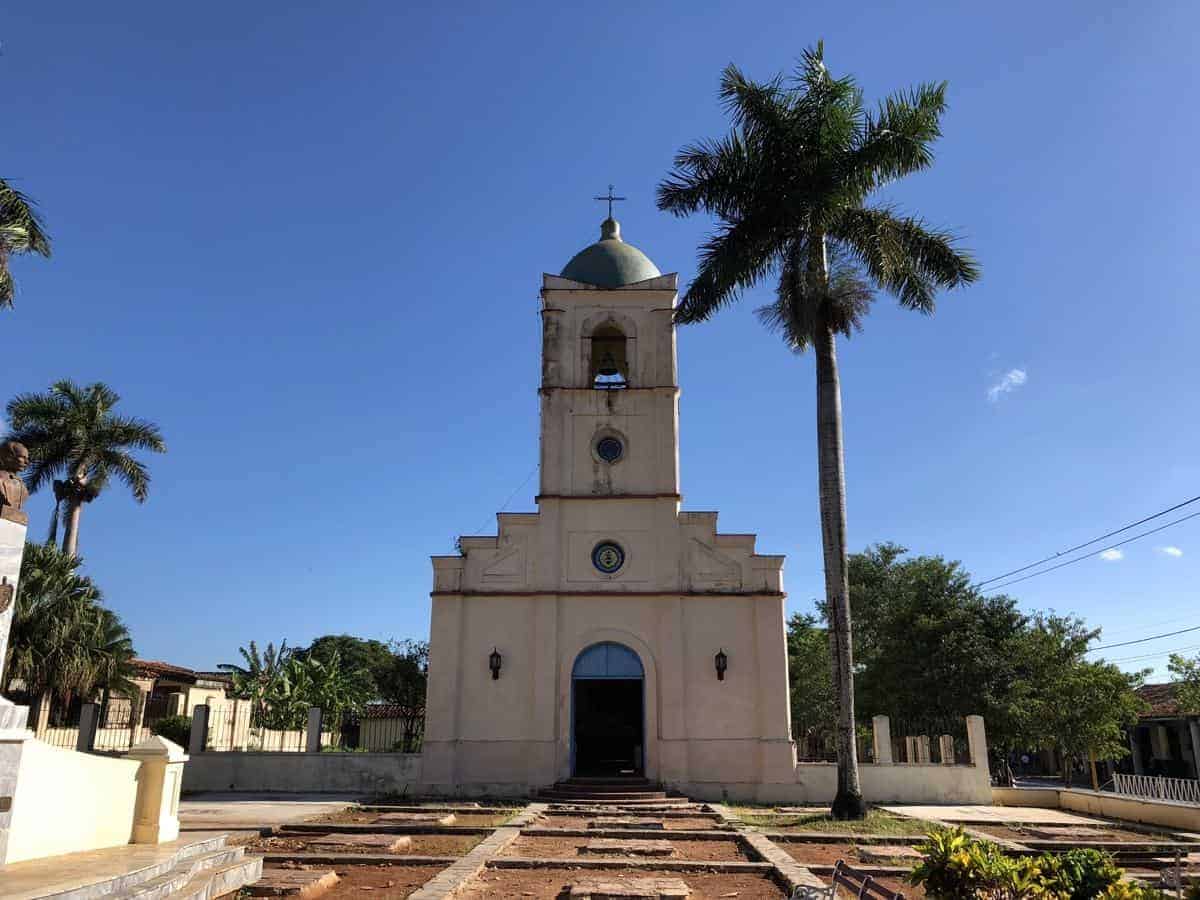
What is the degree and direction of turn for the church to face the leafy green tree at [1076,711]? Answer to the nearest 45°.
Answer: approximately 135° to its left

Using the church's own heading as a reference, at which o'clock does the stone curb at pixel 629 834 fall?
The stone curb is roughly at 12 o'clock from the church.

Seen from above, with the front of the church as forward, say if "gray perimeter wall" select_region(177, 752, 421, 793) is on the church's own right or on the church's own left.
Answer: on the church's own right

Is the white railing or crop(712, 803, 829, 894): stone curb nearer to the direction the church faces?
the stone curb

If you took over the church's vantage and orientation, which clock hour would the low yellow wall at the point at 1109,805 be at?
The low yellow wall is roughly at 9 o'clock from the church.

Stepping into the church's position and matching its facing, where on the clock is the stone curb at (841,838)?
The stone curb is roughly at 11 o'clock from the church.

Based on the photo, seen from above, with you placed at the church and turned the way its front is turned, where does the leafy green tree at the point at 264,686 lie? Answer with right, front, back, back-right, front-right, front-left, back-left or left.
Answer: back-right

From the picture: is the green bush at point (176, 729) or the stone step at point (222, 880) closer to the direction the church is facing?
the stone step

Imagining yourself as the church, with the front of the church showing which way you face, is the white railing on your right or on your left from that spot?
on your left

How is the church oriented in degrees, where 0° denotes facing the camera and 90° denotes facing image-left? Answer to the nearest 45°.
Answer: approximately 0°
